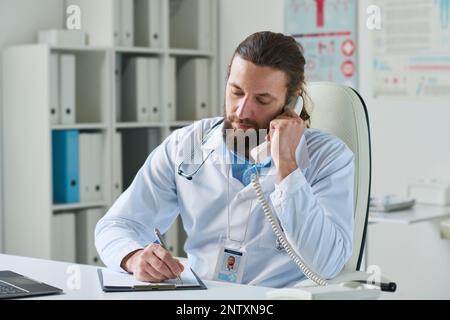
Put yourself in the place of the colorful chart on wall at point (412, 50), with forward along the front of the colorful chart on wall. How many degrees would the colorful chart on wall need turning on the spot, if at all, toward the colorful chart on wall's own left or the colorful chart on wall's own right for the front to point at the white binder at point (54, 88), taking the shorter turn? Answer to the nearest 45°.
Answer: approximately 90° to the colorful chart on wall's own right

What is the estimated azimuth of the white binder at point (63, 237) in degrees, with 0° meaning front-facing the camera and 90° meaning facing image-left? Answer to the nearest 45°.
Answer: approximately 0°

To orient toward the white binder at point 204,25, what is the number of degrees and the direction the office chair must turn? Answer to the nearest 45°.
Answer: approximately 135° to its right

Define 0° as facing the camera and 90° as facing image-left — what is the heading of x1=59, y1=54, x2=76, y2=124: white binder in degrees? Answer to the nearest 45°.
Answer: approximately 0°

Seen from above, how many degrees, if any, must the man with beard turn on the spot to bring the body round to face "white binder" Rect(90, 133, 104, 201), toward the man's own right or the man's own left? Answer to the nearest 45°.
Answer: approximately 135° to the man's own right
